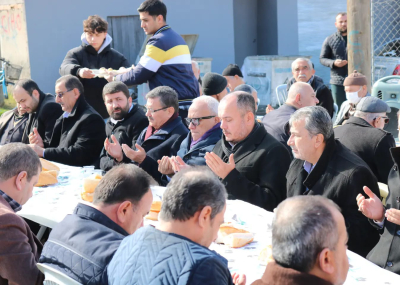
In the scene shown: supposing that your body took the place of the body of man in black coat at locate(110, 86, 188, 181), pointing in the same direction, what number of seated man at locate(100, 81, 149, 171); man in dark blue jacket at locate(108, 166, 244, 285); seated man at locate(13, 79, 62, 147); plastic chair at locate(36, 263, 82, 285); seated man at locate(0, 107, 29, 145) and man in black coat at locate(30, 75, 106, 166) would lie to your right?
4

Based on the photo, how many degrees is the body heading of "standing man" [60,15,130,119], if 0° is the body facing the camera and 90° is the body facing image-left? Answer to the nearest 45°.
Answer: approximately 0°

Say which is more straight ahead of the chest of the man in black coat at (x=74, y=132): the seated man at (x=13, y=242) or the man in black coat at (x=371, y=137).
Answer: the seated man

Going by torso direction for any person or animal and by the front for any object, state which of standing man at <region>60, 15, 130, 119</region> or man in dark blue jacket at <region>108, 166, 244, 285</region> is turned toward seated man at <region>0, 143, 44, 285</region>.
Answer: the standing man

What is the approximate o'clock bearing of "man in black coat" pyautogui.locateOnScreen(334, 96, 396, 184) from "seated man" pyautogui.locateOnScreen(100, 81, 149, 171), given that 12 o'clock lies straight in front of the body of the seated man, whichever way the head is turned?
The man in black coat is roughly at 9 o'clock from the seated man.

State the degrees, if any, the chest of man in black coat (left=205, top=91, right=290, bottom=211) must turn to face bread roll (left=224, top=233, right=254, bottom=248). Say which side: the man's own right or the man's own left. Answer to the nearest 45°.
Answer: approximately 45° to the man's own left

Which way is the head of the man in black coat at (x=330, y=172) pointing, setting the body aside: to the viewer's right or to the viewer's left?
to the viewer's left
